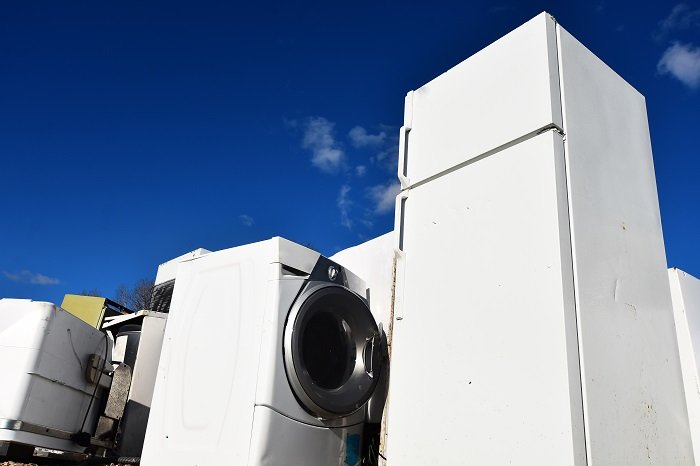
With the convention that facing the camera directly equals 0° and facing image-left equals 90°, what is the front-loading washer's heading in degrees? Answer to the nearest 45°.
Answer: approximately 315°

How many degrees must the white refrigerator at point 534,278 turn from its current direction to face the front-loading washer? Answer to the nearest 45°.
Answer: approximately 45° to its right

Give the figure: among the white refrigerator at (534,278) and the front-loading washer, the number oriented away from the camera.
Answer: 0

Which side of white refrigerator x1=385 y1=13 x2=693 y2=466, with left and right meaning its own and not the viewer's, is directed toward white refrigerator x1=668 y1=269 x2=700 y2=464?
back

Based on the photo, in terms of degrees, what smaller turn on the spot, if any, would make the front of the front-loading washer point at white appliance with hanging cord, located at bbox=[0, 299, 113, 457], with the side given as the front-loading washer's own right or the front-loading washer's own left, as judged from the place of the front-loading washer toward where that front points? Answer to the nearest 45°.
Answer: approximately 180°

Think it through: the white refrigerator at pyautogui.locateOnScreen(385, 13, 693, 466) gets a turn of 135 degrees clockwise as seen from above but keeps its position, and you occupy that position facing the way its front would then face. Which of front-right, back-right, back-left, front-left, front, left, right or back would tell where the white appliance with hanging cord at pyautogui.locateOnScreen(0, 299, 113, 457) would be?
left

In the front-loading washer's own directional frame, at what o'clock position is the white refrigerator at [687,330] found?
The white refrigerator is roughly at 11 o'clock from the front-loading washer.

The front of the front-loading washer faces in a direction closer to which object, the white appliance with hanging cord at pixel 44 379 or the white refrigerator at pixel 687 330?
the white refrigerator
